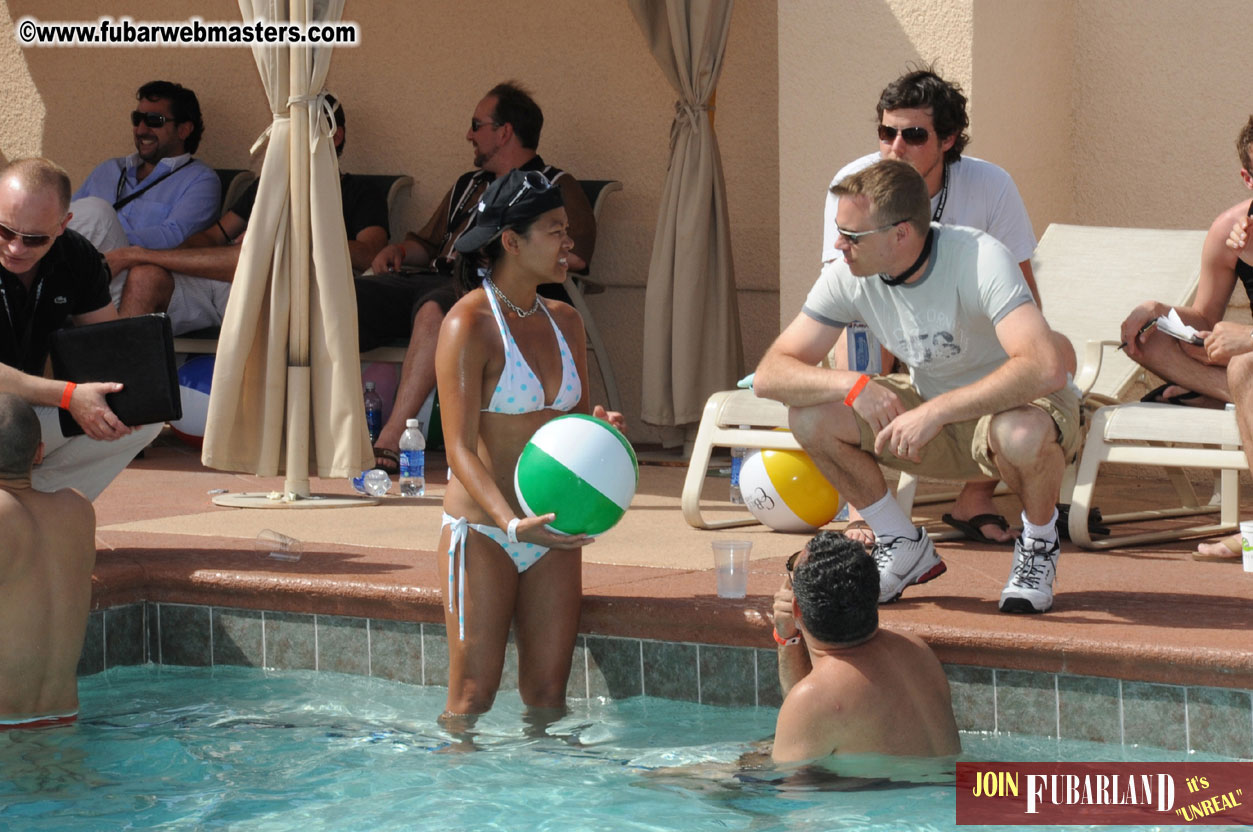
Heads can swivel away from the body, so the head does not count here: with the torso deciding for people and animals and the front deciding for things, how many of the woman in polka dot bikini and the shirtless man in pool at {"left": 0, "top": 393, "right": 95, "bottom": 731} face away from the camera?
1

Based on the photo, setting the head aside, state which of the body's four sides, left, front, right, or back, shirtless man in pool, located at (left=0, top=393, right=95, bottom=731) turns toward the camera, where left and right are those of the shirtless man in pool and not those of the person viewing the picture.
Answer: back

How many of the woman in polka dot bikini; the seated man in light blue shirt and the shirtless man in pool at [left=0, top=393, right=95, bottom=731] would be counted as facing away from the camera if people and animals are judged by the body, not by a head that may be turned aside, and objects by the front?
1

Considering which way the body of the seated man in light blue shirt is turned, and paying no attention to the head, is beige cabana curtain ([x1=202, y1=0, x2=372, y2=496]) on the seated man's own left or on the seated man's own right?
on the seated man's own left

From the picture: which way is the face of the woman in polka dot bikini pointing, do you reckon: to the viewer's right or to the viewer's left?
to the viewer's right

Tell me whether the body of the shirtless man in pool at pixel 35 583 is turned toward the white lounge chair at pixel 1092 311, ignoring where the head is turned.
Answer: no

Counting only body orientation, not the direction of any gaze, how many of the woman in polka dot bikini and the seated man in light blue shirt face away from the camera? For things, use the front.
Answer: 0

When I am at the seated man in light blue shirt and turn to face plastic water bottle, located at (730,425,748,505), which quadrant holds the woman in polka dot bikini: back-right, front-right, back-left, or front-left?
front-right

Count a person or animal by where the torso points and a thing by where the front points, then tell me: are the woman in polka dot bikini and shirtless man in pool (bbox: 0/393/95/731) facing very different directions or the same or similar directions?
very different directions

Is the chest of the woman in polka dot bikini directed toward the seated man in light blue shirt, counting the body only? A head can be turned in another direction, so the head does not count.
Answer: no

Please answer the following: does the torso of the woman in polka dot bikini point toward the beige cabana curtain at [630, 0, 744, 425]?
no

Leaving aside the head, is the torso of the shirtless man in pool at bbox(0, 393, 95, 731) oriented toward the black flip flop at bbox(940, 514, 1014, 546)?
no

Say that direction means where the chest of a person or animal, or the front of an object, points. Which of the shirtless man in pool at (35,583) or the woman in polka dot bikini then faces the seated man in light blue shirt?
the shirtless man in pool

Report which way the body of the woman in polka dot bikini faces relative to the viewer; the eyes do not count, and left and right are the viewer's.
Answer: facing the viewer and to the right of the viewer
